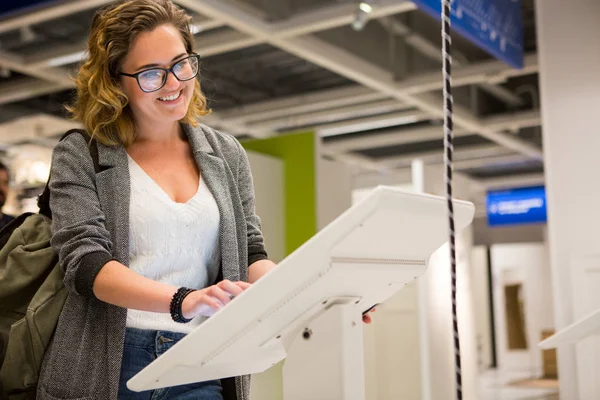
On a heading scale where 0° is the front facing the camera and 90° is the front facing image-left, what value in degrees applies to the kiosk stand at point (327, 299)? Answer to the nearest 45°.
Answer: approximately 135°

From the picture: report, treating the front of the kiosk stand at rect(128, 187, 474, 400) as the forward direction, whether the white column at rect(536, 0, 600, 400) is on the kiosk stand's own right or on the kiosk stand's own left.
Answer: on the kiosk stand's own right

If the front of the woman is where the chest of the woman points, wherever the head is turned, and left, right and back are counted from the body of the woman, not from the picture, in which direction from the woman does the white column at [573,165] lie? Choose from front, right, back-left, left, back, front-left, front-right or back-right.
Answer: left

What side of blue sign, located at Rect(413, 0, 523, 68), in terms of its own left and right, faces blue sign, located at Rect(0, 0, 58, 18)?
right

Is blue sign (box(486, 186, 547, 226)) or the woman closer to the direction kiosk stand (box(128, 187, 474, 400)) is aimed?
the woman

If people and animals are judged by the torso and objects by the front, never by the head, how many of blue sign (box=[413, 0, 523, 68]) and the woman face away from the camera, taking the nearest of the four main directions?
0

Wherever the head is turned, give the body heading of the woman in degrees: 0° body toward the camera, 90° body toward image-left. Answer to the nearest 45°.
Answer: approximately 315°

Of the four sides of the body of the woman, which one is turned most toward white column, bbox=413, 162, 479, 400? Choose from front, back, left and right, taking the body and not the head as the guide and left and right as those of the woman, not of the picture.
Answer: left

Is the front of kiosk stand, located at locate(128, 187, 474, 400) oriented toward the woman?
yes
